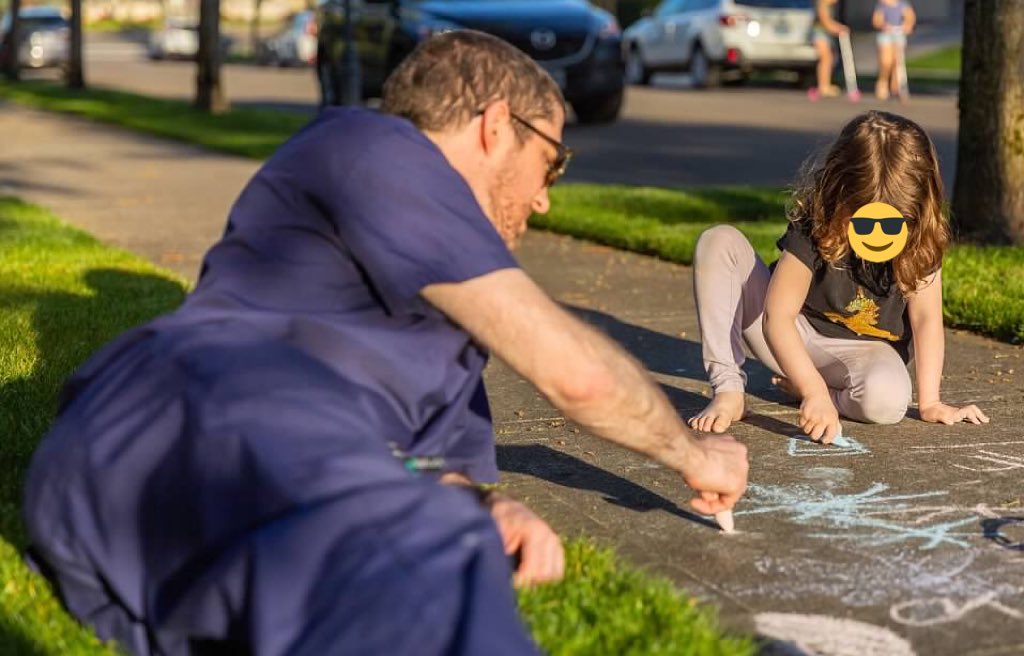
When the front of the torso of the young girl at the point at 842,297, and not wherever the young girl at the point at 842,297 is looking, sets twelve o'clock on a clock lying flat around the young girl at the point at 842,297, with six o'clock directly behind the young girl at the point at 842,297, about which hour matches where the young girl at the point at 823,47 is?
the young girl at the point at 823,47 is roughly at 6 o'clock from the young girl at the point at 842,297.

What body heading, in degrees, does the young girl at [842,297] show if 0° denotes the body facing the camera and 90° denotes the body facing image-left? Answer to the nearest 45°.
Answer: approximately 0°

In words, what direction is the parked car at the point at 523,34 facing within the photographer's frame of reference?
facing the viewer and to the right of the viewer

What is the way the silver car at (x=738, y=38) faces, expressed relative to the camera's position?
facing away from the viewer and to the left of the viewer

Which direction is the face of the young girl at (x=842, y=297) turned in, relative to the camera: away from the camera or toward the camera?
toward the camera

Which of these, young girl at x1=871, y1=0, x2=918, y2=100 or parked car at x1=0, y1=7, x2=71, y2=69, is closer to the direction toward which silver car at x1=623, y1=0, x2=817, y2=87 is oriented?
the parked car

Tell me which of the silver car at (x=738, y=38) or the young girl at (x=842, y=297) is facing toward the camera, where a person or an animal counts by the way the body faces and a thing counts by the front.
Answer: the young girl

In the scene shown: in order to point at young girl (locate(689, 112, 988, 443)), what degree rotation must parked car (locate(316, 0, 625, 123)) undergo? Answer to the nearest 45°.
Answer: approximately 45° to its right

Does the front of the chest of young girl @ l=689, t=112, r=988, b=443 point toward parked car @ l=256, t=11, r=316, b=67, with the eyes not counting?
no
